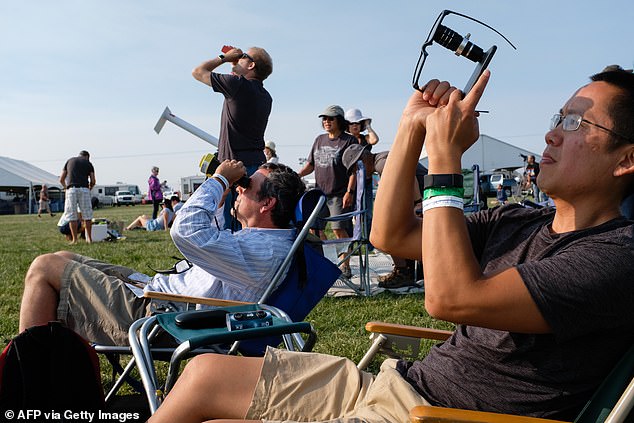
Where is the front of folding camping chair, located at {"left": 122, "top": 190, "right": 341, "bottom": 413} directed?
to the viewer's left

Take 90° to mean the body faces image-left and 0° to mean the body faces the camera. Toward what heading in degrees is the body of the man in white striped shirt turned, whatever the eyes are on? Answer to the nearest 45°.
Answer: approximately 90°

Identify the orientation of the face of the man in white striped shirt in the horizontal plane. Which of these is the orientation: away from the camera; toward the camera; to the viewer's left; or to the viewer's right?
to the viewer's left

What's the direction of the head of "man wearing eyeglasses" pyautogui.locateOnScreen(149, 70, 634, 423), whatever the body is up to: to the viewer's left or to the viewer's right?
to the viewer's left

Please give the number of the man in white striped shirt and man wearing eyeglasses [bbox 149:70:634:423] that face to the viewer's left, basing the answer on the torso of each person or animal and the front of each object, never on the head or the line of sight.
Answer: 2

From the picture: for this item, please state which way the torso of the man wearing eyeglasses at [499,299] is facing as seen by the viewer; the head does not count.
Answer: to the viewer's left

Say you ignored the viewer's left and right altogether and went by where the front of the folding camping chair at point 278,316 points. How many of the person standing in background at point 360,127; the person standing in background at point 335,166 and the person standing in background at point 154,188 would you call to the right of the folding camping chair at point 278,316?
3

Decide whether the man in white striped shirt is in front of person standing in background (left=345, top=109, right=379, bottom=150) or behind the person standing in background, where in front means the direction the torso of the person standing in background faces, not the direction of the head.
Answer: in front

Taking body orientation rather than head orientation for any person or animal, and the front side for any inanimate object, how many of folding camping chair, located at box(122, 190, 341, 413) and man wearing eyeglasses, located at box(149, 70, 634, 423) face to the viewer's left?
2

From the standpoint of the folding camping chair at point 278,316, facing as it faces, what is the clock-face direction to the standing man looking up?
The standing man looking up is roughly at 3 o'clock from the folding camping chair.

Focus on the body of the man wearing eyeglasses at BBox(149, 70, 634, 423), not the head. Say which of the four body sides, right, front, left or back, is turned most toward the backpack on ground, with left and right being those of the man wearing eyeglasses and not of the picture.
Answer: front

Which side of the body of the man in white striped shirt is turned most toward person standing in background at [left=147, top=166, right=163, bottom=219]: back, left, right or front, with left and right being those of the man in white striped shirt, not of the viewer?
right

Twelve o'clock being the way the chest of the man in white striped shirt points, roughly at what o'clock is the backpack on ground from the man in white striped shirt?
The backpack on ground is roughly at 10 o'clock from the man in white striped shirt.

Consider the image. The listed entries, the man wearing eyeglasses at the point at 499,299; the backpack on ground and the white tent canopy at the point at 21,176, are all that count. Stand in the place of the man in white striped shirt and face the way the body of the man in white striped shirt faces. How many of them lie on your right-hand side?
1

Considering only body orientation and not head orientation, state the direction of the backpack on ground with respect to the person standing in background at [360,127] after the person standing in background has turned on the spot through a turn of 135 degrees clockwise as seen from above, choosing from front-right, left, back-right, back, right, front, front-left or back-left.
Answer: back
